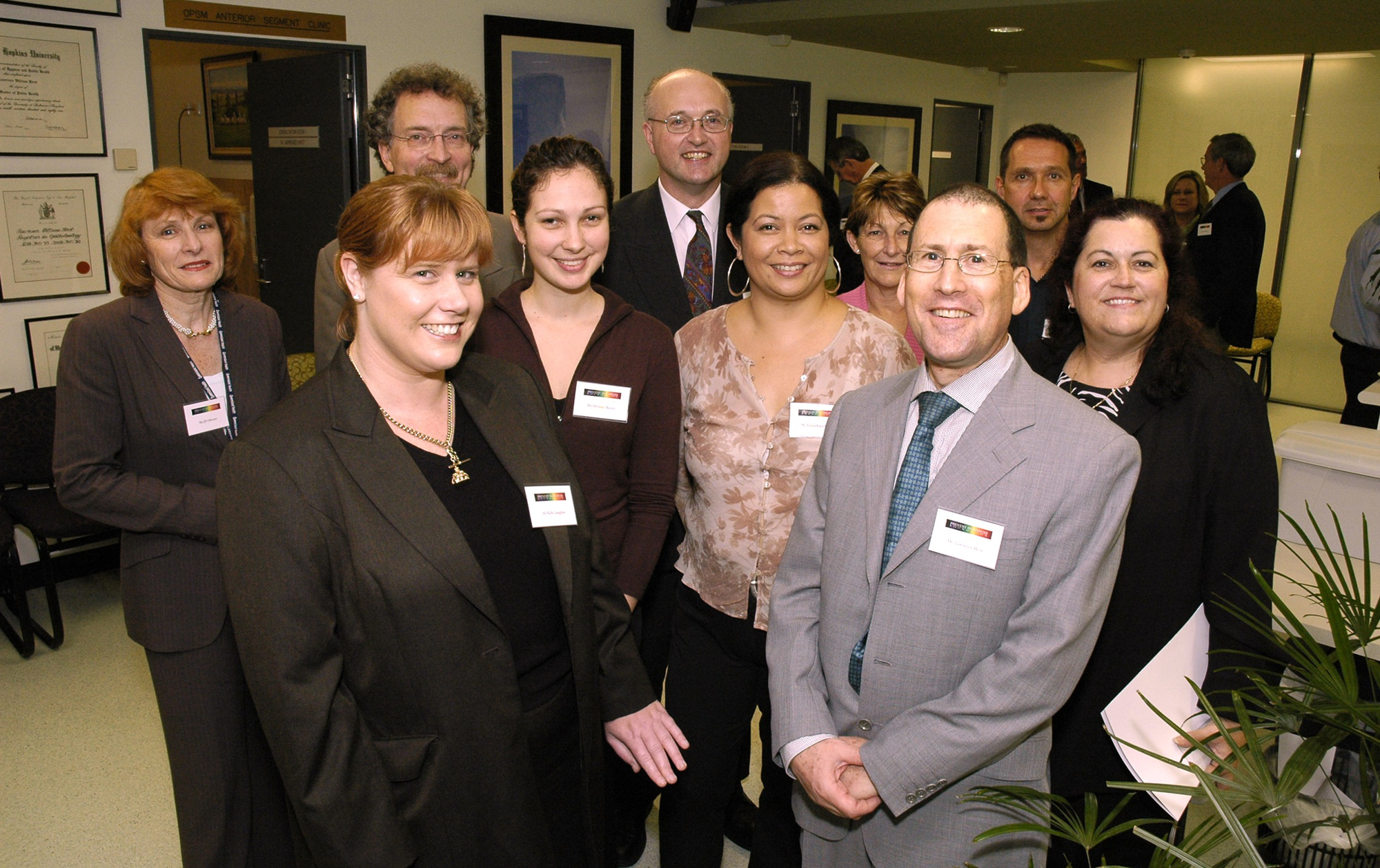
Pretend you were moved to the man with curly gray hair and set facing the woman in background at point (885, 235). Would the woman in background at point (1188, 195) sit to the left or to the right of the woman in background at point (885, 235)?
left

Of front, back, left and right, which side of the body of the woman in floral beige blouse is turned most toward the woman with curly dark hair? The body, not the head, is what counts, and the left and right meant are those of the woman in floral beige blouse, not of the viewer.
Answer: left

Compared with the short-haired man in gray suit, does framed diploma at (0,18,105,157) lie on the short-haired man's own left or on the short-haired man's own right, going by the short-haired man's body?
on the short-haired man's own right

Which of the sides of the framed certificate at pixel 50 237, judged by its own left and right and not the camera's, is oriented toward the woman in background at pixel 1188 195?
left

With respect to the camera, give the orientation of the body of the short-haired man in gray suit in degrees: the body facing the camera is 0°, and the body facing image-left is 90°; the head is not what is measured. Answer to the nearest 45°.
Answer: approximately 45°

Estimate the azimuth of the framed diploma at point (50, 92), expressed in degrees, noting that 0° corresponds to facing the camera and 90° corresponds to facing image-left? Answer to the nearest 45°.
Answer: approximately 0°

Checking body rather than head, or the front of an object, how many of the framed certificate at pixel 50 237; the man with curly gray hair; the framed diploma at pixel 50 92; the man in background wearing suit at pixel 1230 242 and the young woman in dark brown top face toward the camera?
4
